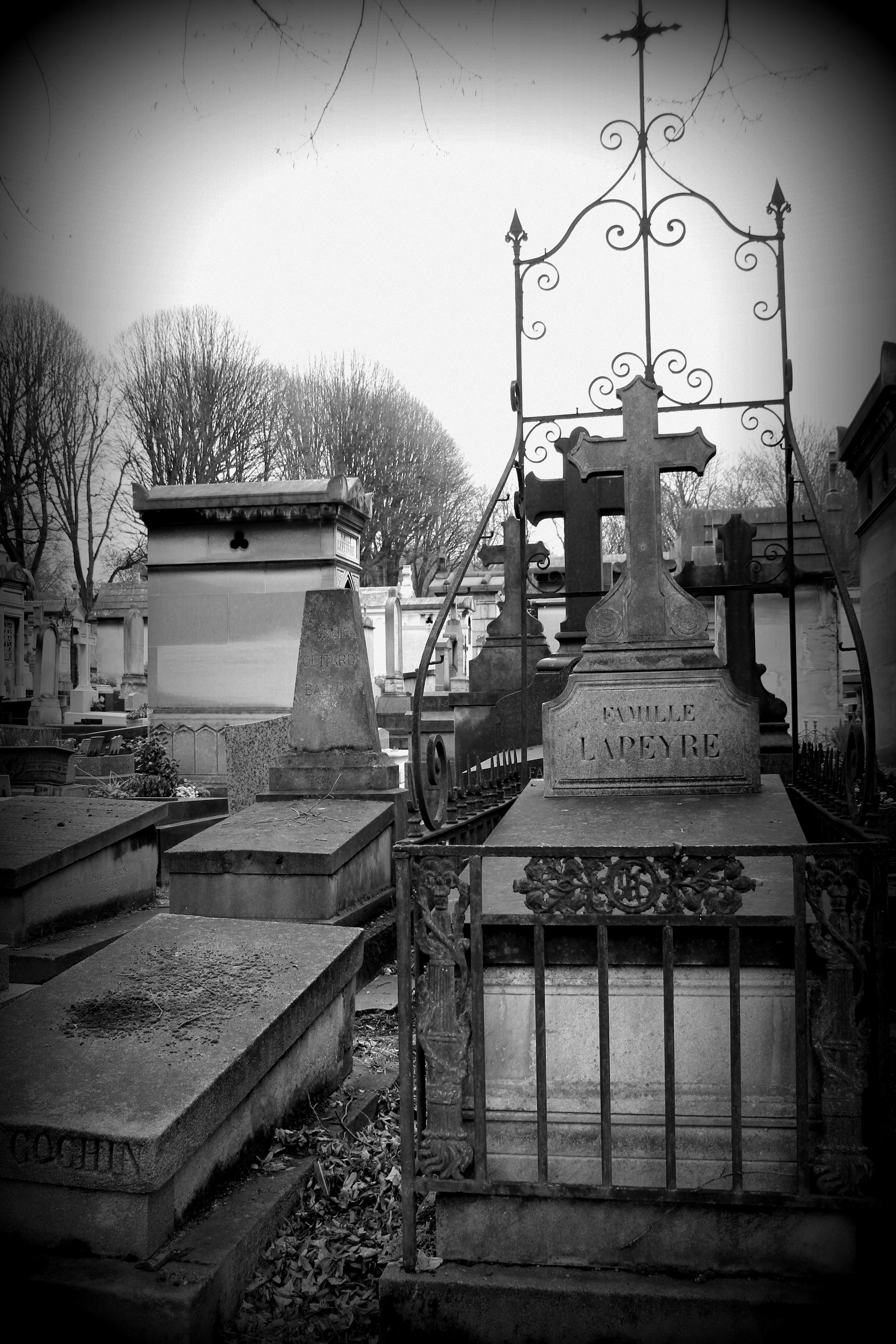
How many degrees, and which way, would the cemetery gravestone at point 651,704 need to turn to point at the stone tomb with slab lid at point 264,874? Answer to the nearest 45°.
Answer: approximately 90° to its right

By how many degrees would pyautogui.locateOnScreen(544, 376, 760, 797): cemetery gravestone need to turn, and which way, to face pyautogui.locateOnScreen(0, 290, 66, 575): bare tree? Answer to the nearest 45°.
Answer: approximately 90° to its right

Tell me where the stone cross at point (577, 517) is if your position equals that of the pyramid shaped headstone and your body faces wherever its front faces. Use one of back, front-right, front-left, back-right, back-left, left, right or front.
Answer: back-left

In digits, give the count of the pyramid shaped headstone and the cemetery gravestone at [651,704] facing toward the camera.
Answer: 2

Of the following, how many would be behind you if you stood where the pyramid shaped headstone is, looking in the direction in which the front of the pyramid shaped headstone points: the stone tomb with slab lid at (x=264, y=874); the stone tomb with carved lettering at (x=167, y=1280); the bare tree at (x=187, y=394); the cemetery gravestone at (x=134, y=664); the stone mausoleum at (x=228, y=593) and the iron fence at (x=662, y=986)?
3

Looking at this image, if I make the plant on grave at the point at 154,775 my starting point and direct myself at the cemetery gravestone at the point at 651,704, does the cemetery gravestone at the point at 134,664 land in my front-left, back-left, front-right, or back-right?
back-left

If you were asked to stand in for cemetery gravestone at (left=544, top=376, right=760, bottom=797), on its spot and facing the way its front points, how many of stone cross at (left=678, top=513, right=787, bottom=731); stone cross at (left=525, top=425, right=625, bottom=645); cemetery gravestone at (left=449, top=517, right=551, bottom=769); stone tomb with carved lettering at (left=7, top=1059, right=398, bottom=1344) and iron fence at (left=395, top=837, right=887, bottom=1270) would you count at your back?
3

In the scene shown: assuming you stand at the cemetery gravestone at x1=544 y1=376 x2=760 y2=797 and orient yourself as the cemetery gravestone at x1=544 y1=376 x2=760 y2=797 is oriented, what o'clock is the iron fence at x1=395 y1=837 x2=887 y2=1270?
The iron fence is roughly at 12 o'clock from the cemetery gravestone.

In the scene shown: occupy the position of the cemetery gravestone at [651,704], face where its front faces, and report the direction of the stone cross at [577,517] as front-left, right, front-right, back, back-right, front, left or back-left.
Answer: back

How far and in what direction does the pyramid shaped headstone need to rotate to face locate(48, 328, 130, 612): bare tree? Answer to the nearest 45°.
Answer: approximately 180°

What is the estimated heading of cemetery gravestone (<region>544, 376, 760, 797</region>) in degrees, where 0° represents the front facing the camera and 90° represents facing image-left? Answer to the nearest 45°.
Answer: approximately 0°

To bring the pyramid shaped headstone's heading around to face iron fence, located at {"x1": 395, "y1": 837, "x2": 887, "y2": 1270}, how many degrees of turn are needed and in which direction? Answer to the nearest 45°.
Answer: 0° — it already faces it
